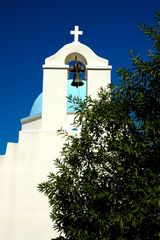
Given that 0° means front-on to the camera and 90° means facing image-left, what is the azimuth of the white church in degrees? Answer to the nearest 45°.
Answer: approximately 0°

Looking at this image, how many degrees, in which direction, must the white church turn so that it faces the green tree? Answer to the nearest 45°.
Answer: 0° — it already faces it
